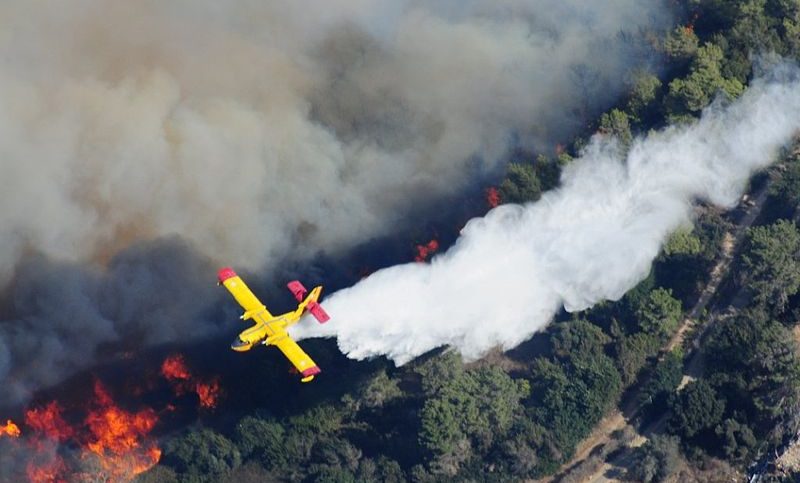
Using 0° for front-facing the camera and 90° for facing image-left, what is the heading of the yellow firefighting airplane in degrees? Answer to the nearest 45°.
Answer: approximately 45°
